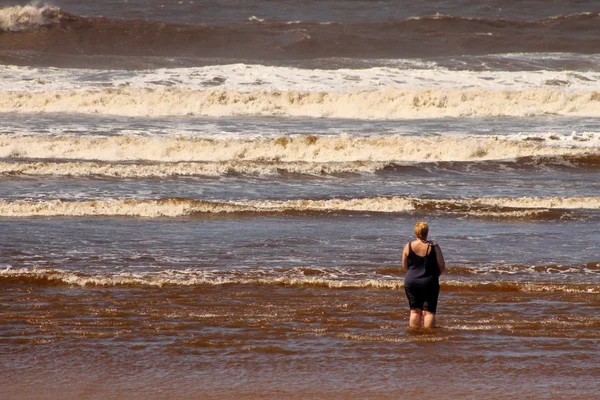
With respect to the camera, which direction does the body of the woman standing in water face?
away from the camera
